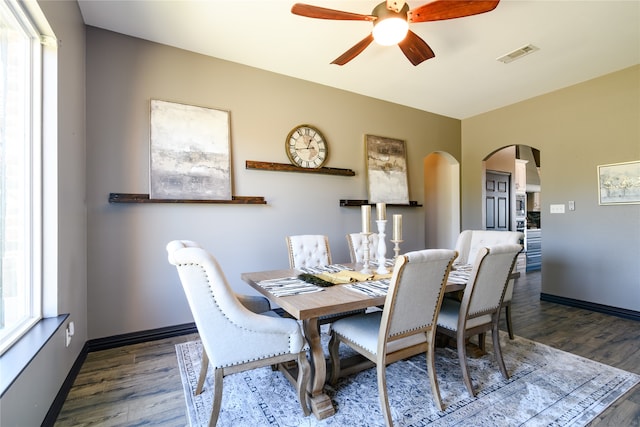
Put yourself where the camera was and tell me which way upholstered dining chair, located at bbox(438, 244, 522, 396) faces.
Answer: facing away from the viewer and to the left of the viewer

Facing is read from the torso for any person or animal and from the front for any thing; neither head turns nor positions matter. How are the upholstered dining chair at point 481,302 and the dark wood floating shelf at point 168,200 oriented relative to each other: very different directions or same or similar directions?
very different directions

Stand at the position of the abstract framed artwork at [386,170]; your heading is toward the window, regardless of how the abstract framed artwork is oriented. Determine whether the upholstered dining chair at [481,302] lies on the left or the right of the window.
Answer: left

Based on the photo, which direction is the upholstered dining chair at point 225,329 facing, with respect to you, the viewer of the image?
facing to the right of the viewer

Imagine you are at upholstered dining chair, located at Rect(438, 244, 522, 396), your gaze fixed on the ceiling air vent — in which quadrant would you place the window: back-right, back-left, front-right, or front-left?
back-left

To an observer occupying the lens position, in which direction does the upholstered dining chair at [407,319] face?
facing away from the viewer and to the left of the viewer

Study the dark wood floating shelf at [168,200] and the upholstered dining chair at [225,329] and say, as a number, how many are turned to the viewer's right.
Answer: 1

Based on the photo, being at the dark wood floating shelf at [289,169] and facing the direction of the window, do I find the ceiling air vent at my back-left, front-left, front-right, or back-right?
back-left
